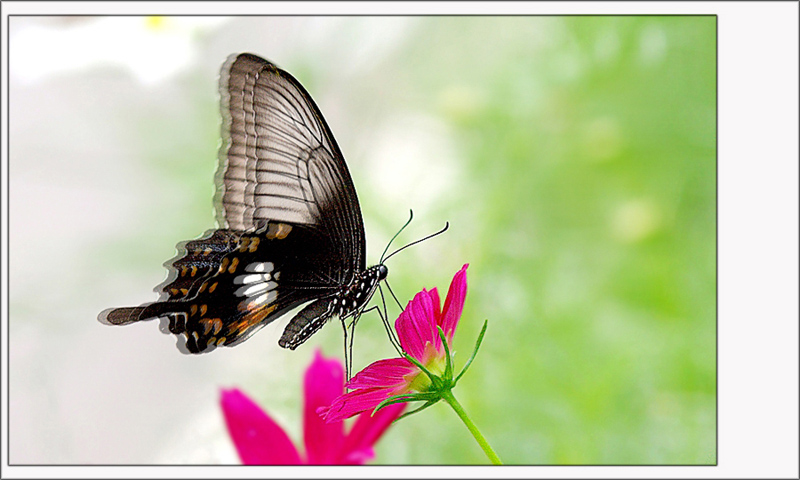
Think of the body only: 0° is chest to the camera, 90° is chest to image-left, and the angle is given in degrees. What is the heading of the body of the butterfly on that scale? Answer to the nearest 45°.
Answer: approximately 270°
